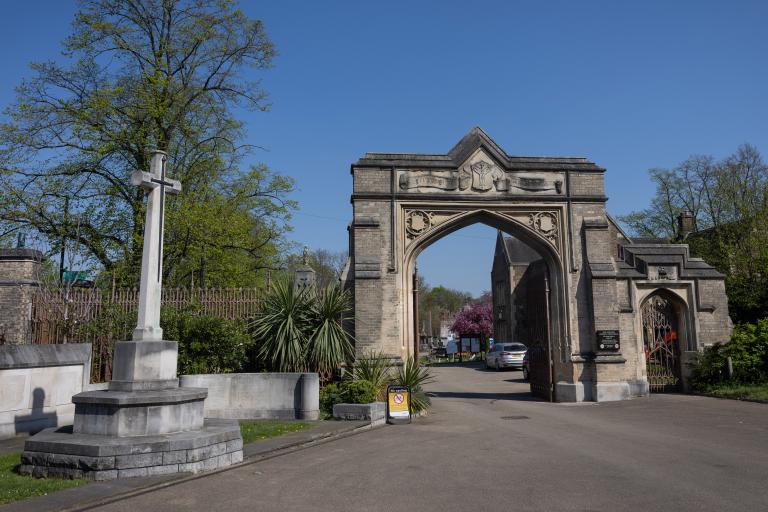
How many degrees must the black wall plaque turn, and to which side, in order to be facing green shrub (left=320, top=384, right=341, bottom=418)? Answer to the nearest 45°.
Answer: approximately 45° to its right

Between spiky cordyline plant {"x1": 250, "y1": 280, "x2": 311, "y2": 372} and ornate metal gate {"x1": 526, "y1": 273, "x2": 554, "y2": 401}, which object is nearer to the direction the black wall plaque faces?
the spiky cordyline plant

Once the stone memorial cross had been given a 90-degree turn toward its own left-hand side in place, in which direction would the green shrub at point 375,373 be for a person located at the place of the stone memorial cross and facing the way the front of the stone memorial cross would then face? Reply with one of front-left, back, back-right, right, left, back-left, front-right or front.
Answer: front

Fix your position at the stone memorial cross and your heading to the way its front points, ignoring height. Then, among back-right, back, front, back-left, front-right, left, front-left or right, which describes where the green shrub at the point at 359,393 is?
left

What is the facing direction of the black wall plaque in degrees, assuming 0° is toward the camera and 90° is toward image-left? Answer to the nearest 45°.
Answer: approximately 0°

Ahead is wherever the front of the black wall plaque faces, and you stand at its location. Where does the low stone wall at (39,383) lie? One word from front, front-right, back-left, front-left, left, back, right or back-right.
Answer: front-right

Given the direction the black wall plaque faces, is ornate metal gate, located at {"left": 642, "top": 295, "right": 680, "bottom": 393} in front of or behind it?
behind

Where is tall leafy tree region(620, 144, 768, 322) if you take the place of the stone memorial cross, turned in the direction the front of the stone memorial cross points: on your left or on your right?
on your left

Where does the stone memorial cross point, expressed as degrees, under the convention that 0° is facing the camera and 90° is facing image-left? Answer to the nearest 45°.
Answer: approximately 315°

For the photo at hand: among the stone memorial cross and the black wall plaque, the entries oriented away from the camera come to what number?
0

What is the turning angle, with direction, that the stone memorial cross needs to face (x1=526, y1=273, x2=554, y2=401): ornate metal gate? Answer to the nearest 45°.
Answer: approximately 90° to its left

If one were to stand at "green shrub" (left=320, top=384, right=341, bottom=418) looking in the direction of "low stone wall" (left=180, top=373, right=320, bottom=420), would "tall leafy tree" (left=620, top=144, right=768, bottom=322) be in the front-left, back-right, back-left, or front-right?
back-right
